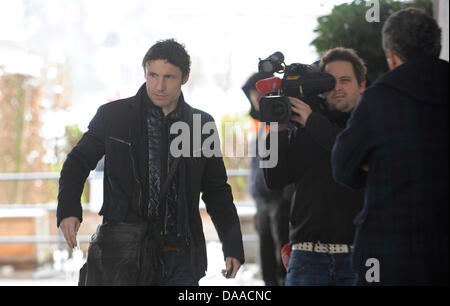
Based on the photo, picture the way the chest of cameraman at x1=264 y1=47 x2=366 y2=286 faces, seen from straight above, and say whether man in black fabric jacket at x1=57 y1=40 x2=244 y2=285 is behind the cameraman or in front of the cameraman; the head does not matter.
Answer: in front

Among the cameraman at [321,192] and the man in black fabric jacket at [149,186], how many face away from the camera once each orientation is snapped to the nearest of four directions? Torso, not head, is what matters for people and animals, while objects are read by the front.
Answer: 0

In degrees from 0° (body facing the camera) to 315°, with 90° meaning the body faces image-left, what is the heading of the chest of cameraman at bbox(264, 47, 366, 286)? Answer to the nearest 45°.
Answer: approximately 45°

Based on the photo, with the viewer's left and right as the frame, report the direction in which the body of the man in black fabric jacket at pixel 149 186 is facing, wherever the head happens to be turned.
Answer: facing the viewer

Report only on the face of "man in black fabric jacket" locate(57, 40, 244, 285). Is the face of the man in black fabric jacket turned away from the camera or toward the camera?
toward the camera

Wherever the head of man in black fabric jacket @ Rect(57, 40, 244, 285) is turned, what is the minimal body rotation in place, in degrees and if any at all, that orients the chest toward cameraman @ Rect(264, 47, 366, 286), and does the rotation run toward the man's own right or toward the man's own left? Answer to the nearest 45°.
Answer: approximately 90° to the man's own left

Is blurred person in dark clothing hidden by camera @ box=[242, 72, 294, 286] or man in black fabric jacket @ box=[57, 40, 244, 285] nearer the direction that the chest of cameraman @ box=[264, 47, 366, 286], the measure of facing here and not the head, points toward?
the man in black fabric jacket

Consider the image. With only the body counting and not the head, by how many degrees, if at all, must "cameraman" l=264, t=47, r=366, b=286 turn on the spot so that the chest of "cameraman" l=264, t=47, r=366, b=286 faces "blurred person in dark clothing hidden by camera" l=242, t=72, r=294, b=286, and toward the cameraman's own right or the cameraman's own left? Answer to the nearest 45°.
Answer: approximately 135° to the cameraman's own right
